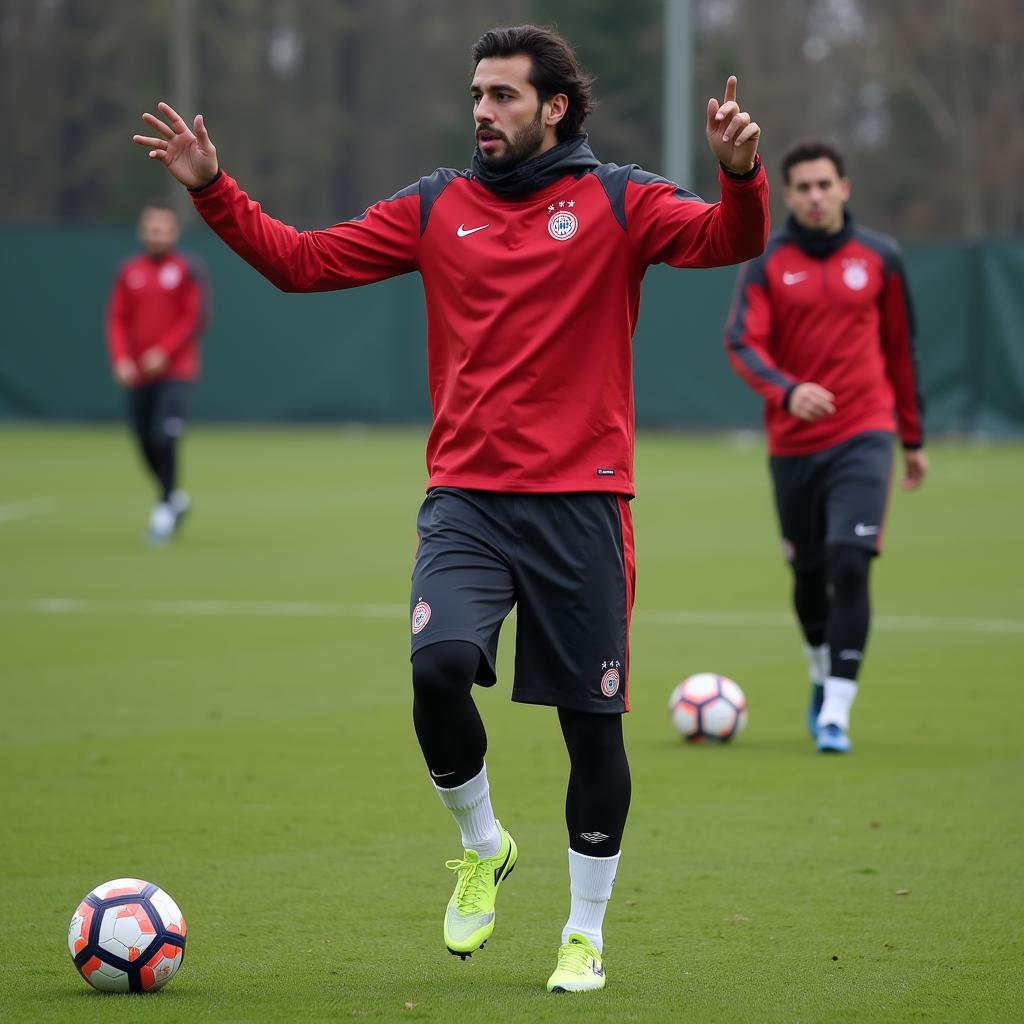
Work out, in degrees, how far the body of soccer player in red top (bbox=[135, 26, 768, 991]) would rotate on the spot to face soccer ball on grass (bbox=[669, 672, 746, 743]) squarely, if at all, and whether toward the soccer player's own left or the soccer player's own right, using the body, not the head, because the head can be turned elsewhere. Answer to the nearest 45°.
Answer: approximately 180°

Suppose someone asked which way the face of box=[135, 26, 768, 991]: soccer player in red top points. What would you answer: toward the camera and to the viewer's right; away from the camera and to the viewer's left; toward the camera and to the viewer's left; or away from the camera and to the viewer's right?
toward the camera and to the viewer's left

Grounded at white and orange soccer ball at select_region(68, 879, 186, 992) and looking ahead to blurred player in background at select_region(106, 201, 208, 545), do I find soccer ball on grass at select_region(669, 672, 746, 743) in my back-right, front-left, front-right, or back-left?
front-right

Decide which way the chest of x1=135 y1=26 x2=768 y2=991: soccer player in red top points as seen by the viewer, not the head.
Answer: toward the camera

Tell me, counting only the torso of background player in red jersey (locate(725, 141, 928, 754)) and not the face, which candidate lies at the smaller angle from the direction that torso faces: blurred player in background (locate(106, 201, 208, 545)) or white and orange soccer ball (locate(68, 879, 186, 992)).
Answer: the white and orange soccer ball

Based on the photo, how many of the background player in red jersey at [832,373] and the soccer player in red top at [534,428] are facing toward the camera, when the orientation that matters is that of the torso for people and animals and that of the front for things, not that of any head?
2

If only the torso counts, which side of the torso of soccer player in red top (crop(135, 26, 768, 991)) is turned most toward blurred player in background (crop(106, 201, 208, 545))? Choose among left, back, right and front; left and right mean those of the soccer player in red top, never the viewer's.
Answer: back

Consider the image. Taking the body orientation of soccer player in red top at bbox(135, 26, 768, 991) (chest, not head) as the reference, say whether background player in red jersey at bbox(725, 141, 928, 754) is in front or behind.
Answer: behind

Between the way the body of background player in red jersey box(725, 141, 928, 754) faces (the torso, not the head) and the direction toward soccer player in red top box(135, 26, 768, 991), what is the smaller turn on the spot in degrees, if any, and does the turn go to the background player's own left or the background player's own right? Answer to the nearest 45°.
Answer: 0° — they already face them

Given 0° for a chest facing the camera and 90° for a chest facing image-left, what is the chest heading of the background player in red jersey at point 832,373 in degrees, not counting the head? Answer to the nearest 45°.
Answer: approximately 0°
